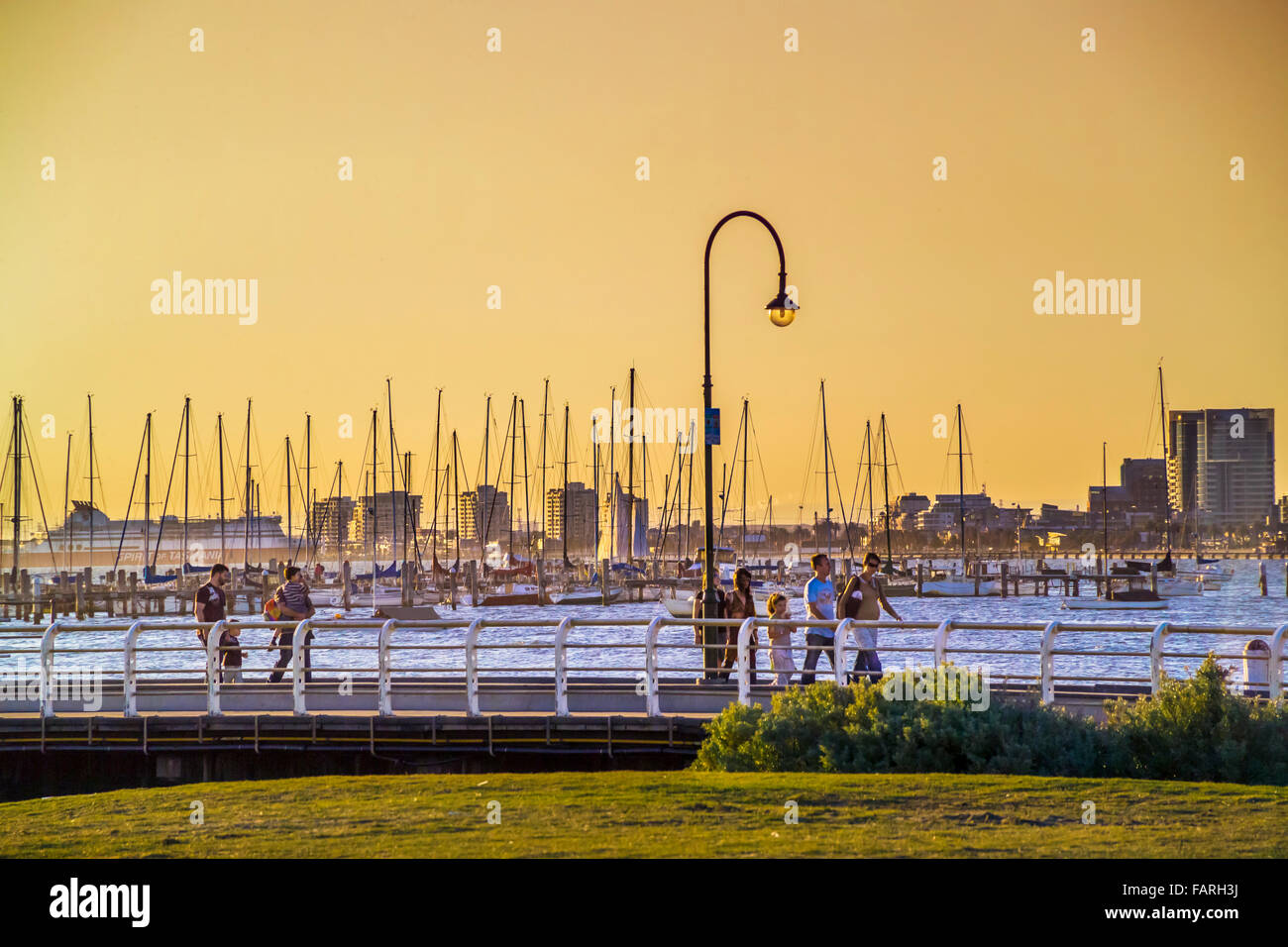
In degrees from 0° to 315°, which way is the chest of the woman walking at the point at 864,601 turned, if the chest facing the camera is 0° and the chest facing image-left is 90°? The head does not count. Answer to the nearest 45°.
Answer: approximately 315°

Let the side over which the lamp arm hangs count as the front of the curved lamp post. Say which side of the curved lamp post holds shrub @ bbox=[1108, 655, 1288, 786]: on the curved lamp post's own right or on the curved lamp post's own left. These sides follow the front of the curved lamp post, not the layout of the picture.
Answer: on the curved lamp post's own right

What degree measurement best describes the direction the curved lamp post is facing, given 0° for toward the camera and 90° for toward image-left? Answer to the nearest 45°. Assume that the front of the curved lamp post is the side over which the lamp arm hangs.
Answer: approximately 270°

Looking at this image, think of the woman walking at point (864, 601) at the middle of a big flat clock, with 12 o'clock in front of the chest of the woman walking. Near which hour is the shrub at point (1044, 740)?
The shrub is roughly at 1 o'clock from the woman walking.

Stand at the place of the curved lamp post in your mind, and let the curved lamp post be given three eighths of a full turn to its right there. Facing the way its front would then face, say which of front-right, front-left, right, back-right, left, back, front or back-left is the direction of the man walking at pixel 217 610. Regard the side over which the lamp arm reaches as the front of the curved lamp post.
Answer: front-right

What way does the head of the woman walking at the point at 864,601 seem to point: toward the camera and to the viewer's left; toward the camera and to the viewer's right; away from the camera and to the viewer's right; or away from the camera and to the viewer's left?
toward the camera and to the viewer's right

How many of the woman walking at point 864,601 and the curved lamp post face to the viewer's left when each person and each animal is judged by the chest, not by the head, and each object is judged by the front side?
0

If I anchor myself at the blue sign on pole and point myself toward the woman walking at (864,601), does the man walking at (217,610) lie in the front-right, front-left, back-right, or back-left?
back-right
